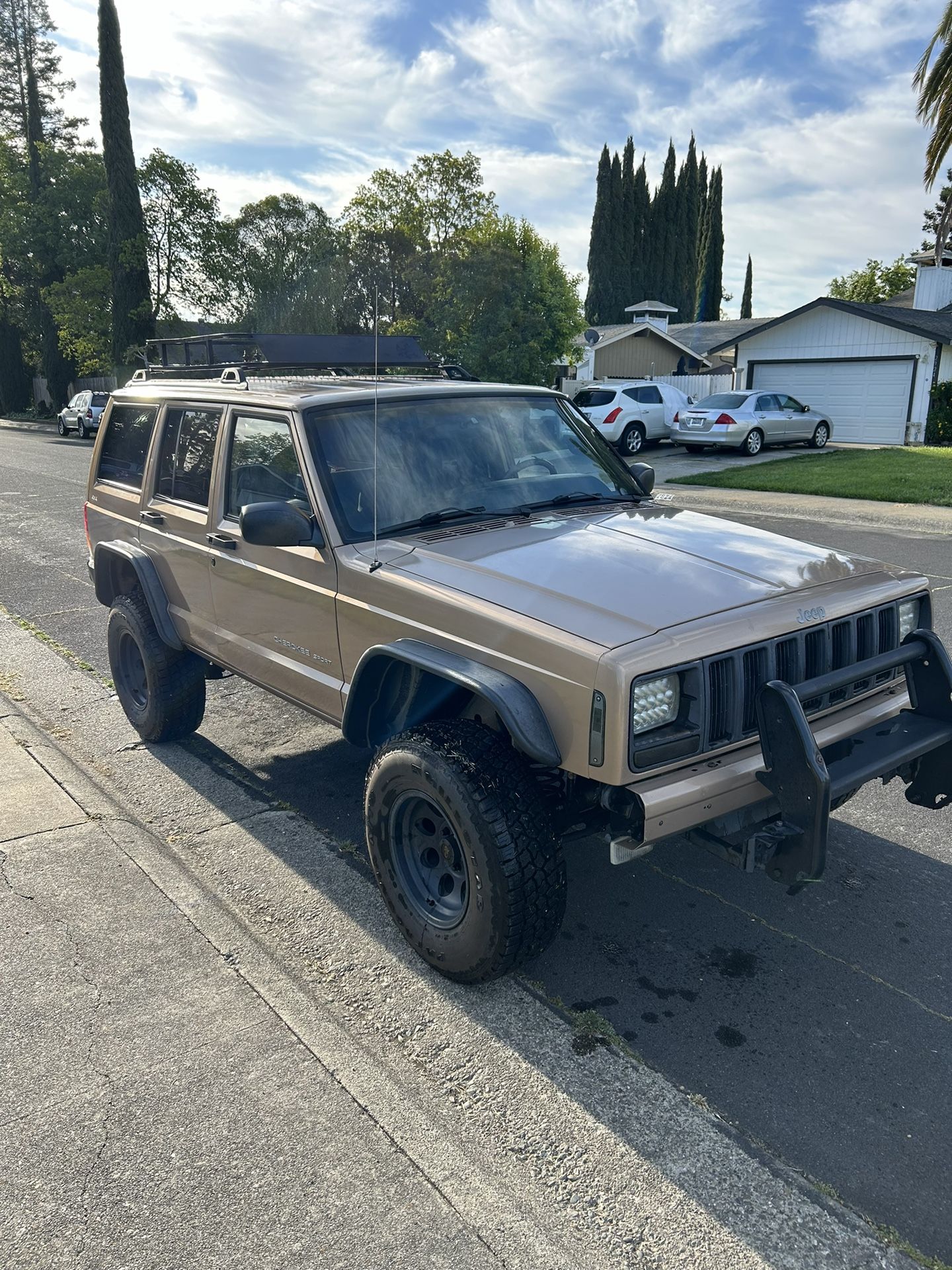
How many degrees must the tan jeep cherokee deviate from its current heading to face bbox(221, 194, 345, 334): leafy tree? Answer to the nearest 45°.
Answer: approximately 135° to its left

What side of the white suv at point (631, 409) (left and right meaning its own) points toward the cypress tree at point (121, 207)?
left

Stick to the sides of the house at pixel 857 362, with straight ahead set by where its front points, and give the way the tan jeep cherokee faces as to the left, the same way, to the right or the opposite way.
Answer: to the left

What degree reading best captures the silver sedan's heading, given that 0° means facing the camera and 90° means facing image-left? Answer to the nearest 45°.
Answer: approximately 225°

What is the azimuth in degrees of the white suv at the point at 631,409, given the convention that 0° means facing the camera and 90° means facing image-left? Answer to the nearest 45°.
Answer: approximately 225°

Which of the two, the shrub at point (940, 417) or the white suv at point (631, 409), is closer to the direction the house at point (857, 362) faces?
the white suv

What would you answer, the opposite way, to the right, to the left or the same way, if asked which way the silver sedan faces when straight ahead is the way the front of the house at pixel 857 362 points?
the opposite way

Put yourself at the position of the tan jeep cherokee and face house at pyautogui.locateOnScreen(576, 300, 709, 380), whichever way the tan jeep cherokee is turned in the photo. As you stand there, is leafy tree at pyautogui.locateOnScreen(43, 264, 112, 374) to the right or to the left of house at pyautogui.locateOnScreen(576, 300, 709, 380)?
left

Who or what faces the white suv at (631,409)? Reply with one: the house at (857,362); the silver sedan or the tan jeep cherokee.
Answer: the house

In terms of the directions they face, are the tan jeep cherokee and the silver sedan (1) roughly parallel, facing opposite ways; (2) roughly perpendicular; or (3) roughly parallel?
roughly perpendicular

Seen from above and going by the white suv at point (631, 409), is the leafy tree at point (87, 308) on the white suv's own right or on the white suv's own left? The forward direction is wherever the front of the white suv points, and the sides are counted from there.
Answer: on the white suv's own left

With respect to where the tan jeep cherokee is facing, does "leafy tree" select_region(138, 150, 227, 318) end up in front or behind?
behind

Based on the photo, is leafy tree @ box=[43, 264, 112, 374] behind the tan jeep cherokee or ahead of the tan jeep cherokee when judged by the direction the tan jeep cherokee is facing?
behind
